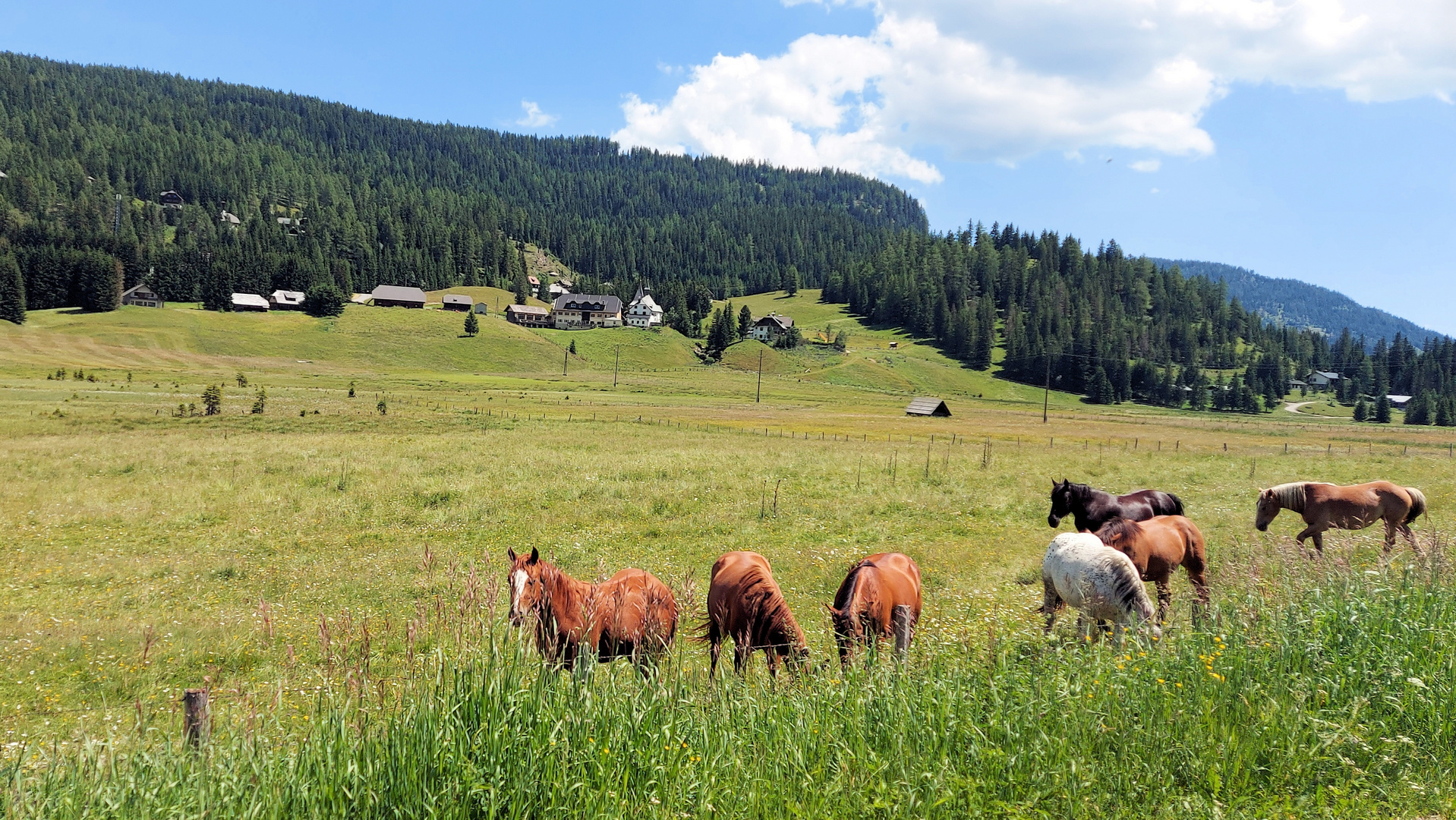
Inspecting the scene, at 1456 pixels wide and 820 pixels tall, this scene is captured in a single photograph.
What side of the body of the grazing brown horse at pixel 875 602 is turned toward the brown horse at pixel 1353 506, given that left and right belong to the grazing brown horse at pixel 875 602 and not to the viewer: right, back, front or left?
back

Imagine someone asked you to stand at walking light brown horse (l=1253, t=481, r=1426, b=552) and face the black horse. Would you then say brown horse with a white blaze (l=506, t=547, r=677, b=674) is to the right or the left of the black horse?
left

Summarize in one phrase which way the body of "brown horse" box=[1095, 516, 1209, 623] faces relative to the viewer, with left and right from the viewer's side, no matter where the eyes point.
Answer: facing the viewer and to the left of the viewer

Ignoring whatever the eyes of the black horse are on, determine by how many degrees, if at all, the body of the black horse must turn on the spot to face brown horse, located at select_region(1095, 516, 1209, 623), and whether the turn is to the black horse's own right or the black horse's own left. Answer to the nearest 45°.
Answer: approximately 90° to the black horse's own left

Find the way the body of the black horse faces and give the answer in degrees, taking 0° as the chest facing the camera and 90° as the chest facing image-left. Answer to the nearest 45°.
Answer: approximately 90°

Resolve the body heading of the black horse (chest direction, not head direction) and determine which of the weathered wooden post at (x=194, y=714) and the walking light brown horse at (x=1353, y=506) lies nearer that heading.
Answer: the weathered wooden post

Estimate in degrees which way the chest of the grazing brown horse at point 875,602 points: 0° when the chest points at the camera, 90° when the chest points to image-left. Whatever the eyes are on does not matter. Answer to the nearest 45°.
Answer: approximately 45°

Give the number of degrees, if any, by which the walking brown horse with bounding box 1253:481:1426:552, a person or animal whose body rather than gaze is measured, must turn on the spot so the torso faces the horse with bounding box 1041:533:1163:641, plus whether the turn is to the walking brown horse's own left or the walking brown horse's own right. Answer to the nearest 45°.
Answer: approximately 90° to the walking brown horse's own left

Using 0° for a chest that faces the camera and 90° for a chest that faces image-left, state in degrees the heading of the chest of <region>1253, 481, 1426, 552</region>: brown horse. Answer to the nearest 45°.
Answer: approximately 90°
